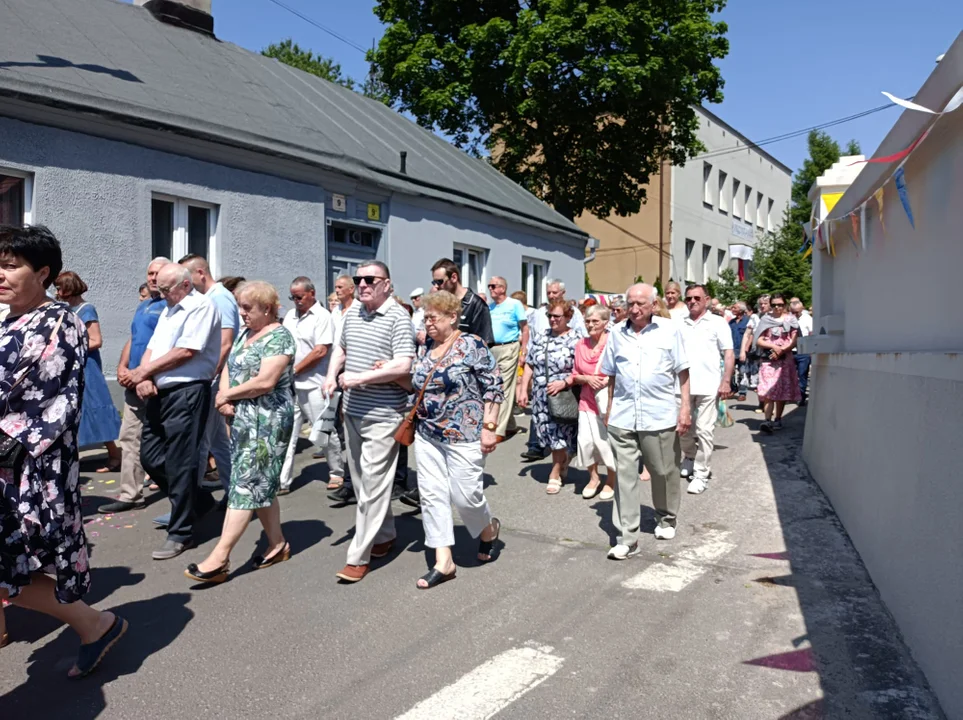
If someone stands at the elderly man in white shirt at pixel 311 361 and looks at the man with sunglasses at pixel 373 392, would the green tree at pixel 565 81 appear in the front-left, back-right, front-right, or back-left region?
back-left

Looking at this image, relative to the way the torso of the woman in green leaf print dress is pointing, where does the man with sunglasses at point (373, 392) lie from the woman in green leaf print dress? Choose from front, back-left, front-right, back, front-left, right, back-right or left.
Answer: back-left

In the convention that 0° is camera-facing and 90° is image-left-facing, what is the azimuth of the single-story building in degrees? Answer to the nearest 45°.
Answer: approximately 315°

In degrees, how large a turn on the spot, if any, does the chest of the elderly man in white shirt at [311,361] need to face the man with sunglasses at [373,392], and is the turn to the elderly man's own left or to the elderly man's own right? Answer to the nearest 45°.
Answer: approximately 45° to the elderly man's own left

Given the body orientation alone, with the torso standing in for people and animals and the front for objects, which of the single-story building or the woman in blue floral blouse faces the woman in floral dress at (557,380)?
the single-story building

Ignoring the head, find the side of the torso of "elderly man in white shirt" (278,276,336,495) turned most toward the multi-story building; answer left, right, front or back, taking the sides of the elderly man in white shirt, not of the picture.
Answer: back

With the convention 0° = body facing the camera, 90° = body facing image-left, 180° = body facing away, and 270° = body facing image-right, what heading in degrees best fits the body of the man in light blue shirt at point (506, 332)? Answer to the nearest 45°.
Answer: approximately 45°

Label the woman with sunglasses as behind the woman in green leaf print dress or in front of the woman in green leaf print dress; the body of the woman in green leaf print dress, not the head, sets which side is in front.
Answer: behind

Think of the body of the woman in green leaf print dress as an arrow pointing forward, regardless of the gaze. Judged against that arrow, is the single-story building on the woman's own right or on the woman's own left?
on the woman's own right
